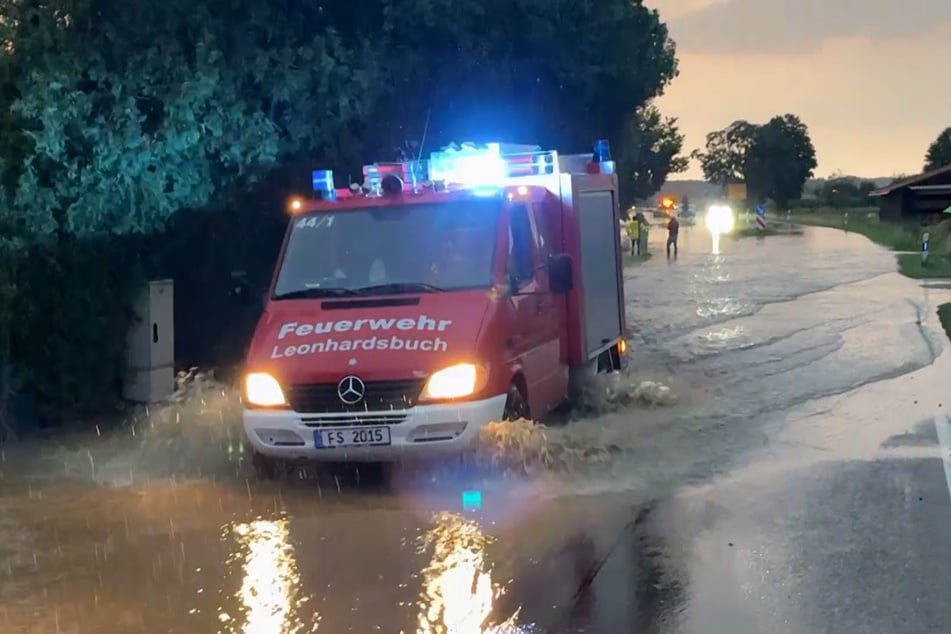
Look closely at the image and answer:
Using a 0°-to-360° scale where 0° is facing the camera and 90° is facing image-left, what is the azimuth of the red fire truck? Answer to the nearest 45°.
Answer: approximately 45°

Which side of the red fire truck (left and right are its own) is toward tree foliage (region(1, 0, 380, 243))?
right

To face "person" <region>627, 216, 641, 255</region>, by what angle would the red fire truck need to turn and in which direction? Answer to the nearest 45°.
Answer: approximately 135° to its right

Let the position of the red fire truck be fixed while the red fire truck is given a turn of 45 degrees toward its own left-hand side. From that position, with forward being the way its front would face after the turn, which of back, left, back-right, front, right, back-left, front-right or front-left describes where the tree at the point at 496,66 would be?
back

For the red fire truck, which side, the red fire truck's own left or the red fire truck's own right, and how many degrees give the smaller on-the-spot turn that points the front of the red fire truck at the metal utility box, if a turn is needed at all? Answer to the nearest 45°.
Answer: approximately 90° to the red fire truck's own right

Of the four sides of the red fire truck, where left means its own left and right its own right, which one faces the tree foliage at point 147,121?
right
